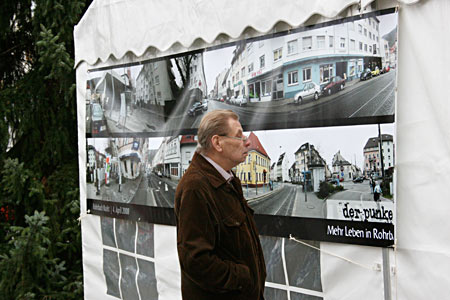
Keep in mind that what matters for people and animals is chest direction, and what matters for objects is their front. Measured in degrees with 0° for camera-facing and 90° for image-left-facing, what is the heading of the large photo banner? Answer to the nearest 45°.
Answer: approximately 45°

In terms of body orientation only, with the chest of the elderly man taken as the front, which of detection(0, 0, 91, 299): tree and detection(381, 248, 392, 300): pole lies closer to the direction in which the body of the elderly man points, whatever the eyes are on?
the pole

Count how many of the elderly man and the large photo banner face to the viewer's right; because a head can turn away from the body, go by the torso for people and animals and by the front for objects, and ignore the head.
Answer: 1

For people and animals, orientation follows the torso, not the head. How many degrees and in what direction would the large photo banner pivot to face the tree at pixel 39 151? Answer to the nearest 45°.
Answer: approximately 90° to its right

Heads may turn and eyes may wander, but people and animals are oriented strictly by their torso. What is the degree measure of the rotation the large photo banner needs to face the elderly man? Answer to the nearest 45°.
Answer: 0° — it already faces them

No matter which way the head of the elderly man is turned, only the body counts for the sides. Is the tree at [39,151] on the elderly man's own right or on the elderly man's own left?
on the elderly man's own left

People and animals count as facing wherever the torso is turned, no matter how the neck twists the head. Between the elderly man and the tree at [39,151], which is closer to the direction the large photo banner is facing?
the elderly man

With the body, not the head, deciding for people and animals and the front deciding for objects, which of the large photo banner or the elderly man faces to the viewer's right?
the elderly man

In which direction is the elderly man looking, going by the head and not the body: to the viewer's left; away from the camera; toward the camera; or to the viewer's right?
to the viewer's right

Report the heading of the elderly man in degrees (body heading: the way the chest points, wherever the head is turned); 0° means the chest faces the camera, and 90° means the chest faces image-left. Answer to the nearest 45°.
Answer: approximately 270°
